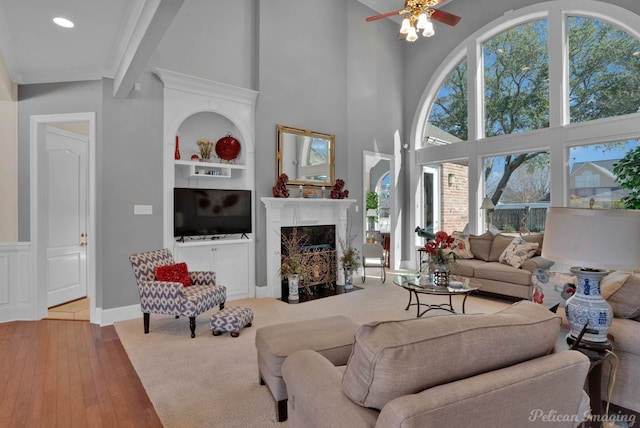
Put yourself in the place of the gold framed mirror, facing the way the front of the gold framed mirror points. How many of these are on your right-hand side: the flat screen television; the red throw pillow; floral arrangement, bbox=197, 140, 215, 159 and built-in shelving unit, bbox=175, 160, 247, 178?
4

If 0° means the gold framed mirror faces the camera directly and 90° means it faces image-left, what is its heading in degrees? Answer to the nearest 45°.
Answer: approximately 315°

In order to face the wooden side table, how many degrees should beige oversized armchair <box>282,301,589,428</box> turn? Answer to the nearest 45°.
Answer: approximately 90° to its right

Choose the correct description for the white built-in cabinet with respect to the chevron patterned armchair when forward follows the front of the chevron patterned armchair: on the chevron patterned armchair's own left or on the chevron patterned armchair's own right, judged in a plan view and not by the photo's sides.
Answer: on the chevron patterned armchair's own left

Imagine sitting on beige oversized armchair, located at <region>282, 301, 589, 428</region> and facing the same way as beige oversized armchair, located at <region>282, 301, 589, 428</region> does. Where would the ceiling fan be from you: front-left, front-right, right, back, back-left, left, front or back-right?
front-right

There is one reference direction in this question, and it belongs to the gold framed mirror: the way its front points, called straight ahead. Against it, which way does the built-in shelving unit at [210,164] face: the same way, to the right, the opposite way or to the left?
the same way

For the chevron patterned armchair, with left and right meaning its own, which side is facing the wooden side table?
front

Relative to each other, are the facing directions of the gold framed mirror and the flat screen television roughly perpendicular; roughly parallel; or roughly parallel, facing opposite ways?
roughly parallel

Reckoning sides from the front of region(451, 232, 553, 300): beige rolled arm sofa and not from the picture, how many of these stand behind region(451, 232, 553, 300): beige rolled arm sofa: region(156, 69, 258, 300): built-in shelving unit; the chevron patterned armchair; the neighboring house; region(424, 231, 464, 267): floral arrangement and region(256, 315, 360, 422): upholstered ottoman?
1

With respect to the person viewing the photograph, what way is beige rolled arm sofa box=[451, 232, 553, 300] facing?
facing the viewer and to the left of the viewer

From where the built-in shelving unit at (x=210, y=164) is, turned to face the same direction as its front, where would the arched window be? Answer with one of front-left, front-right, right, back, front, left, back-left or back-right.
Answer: front-left

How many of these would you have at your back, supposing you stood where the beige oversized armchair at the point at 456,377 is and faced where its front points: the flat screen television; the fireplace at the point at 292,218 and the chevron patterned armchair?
0

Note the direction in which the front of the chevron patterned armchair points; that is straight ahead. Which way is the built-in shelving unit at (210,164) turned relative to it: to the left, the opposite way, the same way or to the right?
the same way

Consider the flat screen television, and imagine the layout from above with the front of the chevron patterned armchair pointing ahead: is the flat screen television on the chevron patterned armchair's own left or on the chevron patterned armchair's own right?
on the chevron patterned armchair's own left

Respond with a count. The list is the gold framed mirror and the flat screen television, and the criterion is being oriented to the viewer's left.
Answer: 0

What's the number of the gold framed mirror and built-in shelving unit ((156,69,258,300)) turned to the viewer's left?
0

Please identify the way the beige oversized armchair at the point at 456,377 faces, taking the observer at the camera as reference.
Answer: facing away from the viewer and to the left of the viewer

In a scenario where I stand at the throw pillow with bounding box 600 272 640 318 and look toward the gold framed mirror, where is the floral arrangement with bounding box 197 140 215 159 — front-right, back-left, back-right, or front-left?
front-left

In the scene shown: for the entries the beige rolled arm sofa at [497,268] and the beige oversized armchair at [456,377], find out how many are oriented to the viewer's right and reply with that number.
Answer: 0

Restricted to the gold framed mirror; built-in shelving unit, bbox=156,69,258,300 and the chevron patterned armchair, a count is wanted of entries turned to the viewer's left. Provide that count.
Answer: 0
